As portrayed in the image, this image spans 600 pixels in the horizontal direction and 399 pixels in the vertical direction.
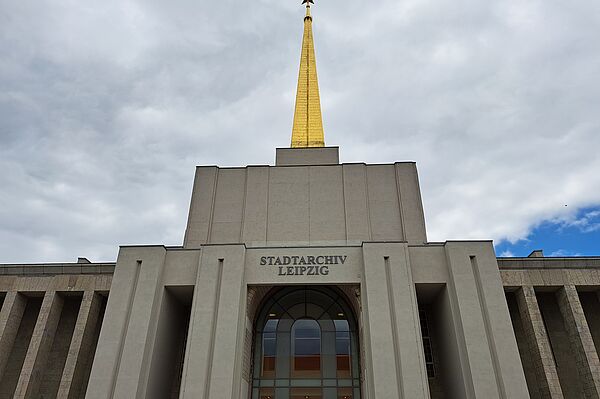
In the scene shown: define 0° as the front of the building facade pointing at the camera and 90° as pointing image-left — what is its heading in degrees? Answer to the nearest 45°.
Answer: approximately 0°
